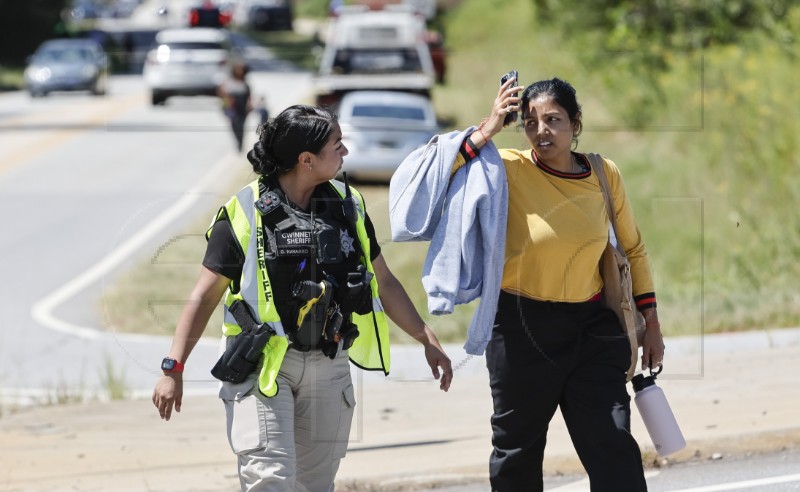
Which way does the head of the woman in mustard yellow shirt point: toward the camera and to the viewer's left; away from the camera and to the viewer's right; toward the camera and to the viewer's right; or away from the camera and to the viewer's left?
toward the camera and to the viewer's left

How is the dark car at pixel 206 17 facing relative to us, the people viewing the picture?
facing away from the viewer

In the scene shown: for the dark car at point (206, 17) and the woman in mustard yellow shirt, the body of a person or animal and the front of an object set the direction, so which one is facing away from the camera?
the dark car

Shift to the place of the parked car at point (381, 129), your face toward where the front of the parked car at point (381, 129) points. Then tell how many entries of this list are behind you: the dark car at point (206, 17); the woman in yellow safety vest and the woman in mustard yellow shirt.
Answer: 2

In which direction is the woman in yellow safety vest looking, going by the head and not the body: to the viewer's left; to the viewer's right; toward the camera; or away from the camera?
to the viewer's right

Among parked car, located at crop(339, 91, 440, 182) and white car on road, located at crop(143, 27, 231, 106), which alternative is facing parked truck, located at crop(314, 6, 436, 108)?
parked car, located at crop(339, 91, 440, 182)

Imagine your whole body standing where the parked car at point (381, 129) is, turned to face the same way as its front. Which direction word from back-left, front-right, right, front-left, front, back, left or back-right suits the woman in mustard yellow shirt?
back

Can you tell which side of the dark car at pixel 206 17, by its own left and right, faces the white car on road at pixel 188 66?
back

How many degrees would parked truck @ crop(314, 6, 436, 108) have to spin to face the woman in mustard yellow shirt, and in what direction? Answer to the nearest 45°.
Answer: approximately 180°

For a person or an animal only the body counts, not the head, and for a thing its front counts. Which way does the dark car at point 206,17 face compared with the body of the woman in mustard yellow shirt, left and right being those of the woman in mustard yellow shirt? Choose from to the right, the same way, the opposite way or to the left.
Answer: the opposite way

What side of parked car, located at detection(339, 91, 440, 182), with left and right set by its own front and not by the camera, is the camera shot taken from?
back

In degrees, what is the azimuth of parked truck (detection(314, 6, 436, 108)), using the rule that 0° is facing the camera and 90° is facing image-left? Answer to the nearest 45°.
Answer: approximately 180°

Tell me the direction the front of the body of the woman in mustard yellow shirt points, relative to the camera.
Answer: toward the camera

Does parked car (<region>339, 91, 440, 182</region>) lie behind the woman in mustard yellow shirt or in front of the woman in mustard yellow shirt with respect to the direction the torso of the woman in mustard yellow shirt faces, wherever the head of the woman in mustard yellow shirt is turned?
behind

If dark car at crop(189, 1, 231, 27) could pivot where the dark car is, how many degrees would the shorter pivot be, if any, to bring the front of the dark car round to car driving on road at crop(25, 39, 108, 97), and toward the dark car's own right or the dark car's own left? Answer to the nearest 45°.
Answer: approximately 135° to the dark car's own left

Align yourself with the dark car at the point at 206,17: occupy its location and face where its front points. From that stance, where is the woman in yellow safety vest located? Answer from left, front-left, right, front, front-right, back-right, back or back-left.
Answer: back
